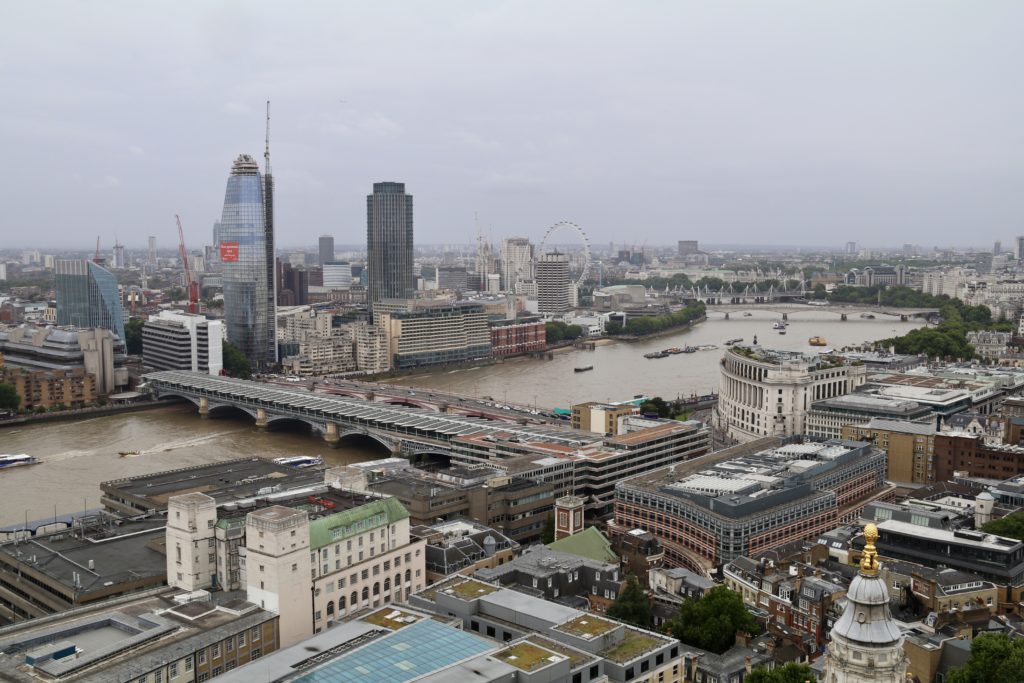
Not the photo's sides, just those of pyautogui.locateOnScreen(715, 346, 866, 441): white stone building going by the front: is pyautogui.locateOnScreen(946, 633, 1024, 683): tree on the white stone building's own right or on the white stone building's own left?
on the white stone building's own left

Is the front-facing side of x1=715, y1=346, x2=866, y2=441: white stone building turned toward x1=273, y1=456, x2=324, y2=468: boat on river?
yes

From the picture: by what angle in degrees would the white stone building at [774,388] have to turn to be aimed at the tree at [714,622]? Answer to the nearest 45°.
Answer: approximately 45° to its left

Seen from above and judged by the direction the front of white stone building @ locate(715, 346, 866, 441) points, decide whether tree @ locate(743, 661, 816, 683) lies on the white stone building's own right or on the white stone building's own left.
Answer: on the white stone building's own left

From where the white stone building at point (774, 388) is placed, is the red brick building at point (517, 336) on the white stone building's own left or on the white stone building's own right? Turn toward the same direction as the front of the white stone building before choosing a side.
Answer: on the white stone building's own right

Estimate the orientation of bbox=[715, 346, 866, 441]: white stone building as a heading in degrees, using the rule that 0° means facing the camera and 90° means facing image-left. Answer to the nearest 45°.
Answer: approximately 45°

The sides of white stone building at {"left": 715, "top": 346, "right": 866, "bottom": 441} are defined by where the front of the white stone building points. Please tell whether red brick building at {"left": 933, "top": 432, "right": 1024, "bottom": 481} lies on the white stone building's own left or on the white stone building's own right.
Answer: on the white stone building's own left

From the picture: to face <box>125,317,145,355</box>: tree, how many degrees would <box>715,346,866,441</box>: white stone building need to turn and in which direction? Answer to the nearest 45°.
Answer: approximately 45° to its right
